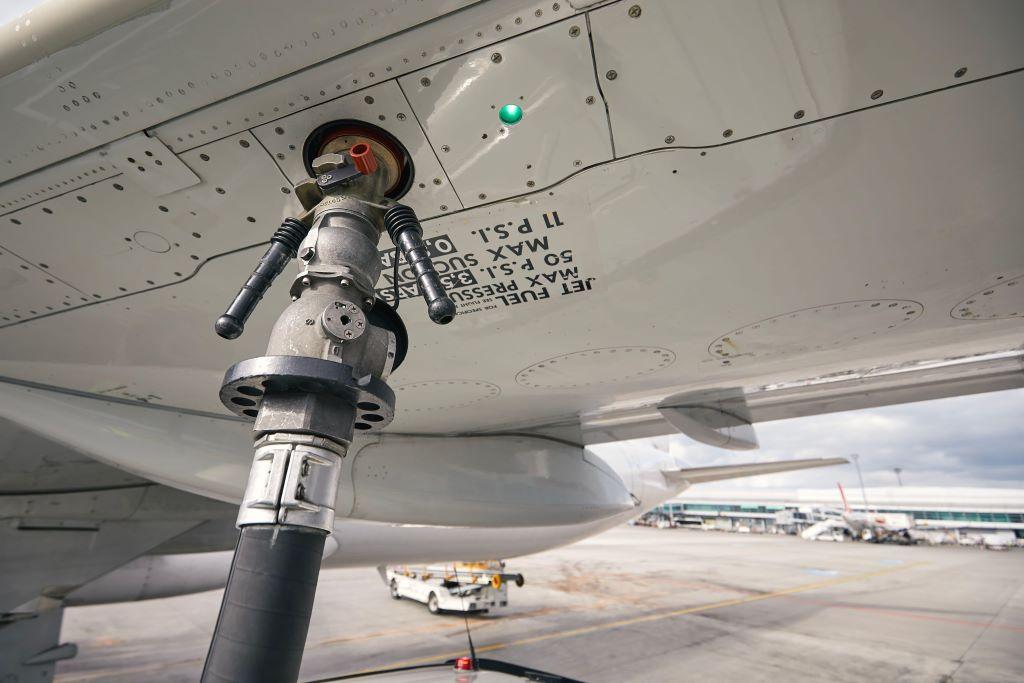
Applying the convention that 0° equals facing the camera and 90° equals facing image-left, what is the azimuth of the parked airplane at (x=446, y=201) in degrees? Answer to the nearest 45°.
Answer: approximately 45°
